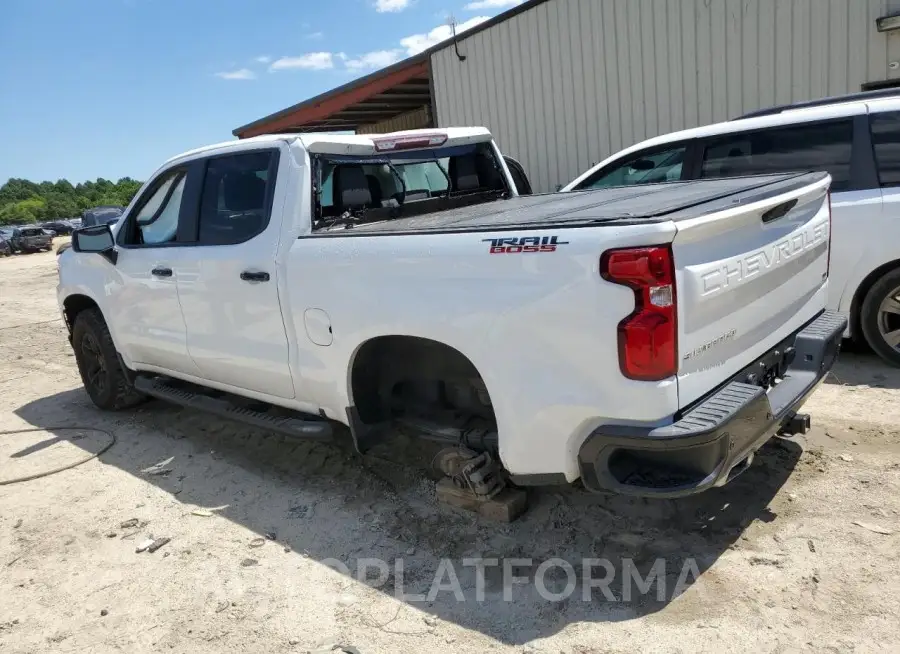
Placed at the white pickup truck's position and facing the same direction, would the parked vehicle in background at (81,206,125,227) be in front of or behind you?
in front

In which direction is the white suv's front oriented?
to the viewer's left

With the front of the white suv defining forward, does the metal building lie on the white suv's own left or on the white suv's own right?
on the white suv's own right

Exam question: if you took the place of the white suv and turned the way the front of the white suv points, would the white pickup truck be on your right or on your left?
on your left

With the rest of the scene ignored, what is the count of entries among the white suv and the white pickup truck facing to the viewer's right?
0

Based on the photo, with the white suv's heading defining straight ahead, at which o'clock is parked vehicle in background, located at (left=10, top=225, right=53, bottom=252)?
The parked vehicle in background is roughly at 1 o'clock from the white suv.

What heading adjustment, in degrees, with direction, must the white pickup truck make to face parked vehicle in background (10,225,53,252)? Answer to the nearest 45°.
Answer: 0° — it already faces it

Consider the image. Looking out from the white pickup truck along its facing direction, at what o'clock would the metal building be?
The metal building is roughly at 2 o'clock from the white pickup truck.

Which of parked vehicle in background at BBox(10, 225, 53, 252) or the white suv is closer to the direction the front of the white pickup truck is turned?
the parked vehicle in background

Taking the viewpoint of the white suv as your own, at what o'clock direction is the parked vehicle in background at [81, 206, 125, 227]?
The parked vehicle in background is roughly at 1 o'clock from the white suv.

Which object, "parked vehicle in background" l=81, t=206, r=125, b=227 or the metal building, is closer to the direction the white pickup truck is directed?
the parked vehicle in background

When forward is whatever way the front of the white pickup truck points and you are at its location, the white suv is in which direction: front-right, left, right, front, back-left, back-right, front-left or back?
right

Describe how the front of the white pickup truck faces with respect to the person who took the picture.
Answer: facing away from the viewer and to the left of the viewer

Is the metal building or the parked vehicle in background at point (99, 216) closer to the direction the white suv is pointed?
the parked vehicle in background
